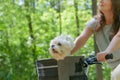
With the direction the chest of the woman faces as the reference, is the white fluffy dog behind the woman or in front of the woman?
in front

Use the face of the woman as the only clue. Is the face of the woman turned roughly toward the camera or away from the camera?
toward the camera

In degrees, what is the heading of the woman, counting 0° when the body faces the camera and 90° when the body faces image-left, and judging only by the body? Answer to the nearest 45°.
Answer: approximately 45°
